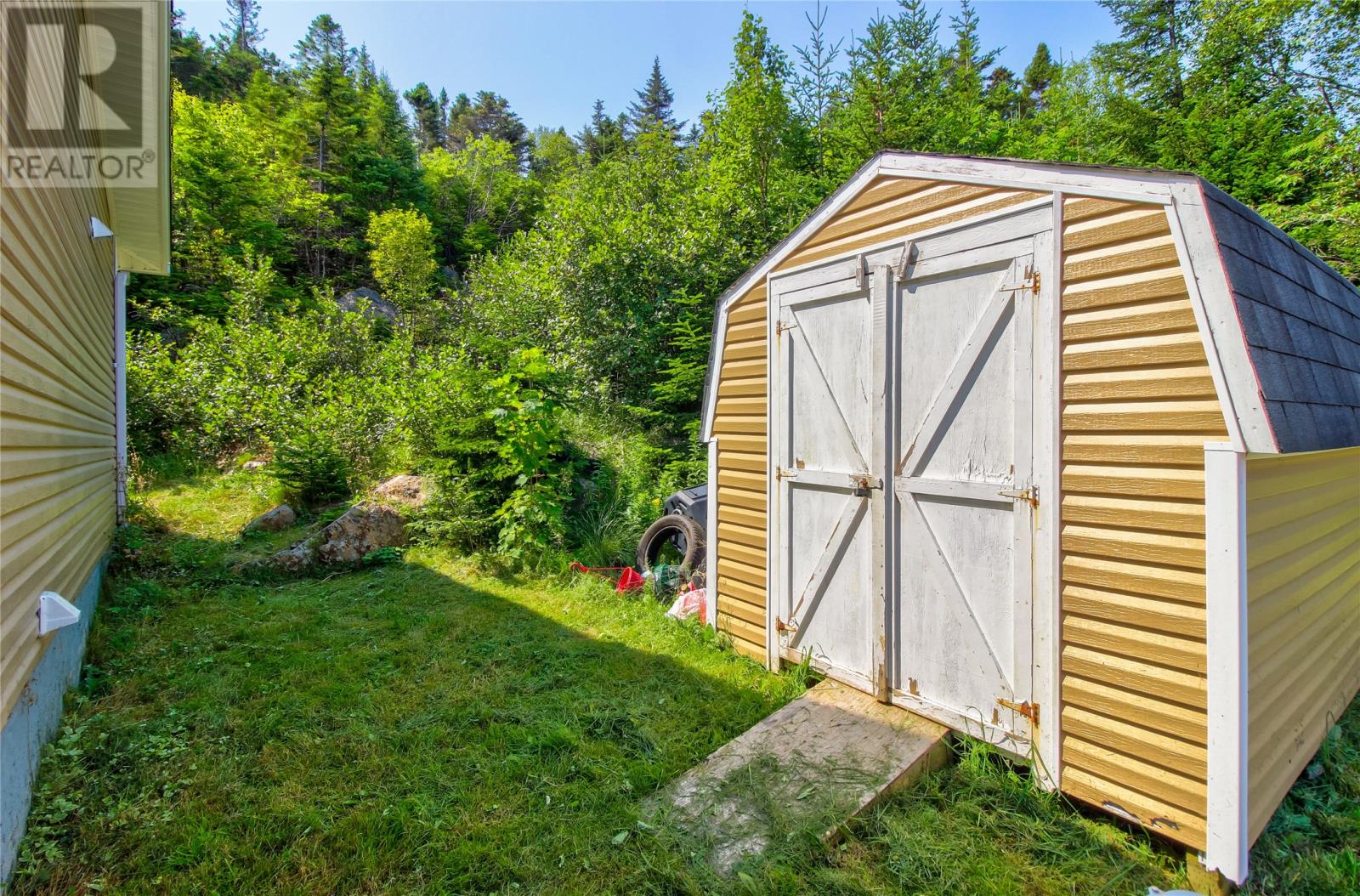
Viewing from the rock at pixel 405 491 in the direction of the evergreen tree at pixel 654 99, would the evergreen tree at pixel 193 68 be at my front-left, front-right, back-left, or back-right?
front-left

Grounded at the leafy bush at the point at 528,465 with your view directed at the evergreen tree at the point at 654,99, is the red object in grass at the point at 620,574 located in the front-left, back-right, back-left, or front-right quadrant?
back-right

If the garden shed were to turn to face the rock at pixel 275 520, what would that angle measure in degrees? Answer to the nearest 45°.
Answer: approximately 45° to its right

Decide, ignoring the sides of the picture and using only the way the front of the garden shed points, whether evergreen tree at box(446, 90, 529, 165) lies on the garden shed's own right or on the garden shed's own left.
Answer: on the garden shed's own right

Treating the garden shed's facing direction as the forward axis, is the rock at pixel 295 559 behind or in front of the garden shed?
in front

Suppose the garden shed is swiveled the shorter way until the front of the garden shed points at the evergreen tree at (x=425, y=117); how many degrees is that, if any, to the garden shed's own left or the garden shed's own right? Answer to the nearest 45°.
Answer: approximately 90° to the garden shed's own right

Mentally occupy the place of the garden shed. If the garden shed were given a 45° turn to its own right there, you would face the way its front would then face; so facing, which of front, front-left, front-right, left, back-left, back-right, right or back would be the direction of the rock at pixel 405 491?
front

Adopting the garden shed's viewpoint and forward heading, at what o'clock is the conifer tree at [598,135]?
The conifer tree is roughly at 3 o'clock from the garden shed.

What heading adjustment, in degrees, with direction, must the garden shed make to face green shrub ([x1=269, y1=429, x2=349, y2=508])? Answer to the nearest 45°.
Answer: approximately 45° to its right

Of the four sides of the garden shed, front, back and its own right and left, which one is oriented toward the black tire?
right

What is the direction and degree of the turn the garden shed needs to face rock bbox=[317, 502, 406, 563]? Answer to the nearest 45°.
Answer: approximately 45° to its right

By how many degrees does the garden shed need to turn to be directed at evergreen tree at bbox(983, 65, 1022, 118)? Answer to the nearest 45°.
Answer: approximately 135° to its right

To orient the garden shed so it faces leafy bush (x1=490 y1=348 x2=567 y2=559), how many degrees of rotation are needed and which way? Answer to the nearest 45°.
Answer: approximately 45° to its right

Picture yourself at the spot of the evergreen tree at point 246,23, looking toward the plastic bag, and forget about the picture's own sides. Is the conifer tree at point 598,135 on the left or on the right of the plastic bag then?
left

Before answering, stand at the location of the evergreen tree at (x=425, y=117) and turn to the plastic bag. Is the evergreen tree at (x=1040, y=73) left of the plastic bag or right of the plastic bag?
left

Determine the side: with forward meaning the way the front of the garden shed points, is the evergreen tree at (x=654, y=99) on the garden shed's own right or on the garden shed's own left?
on the garden shed's own right

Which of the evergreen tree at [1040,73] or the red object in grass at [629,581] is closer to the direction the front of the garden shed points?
the red object in grass
